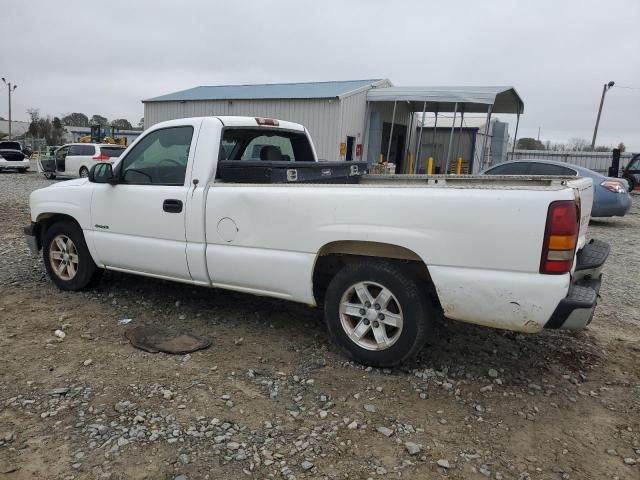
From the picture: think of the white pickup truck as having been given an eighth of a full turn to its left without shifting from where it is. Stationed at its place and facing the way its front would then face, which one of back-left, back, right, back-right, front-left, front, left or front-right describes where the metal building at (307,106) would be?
right

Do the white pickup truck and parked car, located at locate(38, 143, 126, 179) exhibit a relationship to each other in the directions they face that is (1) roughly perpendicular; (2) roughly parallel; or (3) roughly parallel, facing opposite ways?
roughly parallel

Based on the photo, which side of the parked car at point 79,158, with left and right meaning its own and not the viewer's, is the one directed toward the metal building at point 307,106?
back

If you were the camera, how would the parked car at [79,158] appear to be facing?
facing away from the viewer and to the left of the viewer

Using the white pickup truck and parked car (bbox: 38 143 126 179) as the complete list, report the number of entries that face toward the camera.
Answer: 0

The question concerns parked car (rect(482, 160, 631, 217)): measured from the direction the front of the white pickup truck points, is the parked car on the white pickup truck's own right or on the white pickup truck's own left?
on the white pickup truck's own right

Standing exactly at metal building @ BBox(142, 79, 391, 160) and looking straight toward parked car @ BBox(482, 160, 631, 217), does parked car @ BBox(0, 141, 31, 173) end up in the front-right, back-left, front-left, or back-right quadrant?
back-right

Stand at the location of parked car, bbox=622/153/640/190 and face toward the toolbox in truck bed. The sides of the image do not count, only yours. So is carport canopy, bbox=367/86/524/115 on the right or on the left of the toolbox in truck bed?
right

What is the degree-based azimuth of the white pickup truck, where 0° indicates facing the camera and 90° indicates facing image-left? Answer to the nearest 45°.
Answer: approximately 135°

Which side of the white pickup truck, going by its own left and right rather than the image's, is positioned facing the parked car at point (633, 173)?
right

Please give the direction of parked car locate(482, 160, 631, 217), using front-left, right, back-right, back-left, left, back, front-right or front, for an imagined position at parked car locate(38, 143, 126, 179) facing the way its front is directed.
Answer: back
